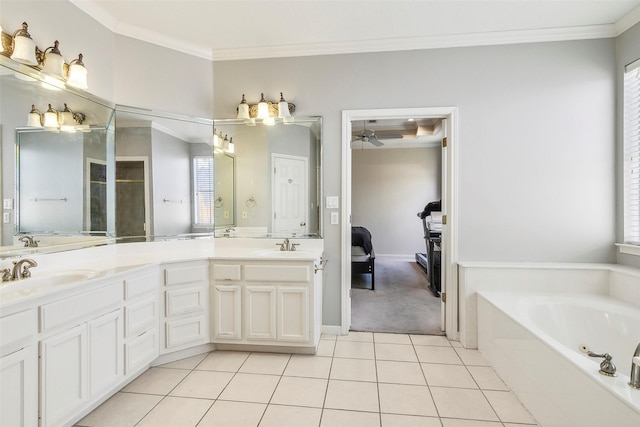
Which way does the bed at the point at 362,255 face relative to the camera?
to the viewer's right

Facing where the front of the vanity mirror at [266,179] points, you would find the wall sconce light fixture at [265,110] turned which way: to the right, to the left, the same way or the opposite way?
the same way

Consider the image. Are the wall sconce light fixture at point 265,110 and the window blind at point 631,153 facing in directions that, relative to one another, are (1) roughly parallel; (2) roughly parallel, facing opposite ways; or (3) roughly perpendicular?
roughly perpendicular

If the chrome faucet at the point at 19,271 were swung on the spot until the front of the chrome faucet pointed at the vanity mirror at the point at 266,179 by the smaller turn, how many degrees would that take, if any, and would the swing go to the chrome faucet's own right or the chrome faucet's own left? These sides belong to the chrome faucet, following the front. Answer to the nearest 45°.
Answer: approximately 45° to the chrome faucet's own left

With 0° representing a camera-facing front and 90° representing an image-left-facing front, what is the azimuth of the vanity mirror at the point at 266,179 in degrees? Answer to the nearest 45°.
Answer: approximately 0°

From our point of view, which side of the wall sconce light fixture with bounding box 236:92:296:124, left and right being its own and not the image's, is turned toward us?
front

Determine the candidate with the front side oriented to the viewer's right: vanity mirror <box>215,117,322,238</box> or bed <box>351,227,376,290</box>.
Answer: the bed

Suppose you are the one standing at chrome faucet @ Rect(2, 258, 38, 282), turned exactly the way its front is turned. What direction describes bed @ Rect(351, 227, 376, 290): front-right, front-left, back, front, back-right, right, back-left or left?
front-left

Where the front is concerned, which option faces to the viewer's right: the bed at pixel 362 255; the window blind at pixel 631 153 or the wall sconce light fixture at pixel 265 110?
the bed

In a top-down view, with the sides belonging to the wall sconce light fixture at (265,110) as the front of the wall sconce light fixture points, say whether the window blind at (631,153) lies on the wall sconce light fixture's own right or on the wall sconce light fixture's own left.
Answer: on the wall sconce light fixture's own left

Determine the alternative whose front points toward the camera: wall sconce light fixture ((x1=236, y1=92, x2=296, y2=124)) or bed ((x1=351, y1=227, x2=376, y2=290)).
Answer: the wall sconce light fixture

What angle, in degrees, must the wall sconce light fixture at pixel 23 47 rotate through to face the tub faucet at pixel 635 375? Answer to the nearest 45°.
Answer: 0° — it already faces it

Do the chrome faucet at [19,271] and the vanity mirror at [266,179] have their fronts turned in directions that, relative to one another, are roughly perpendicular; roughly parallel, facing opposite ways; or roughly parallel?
roughly perpendicular

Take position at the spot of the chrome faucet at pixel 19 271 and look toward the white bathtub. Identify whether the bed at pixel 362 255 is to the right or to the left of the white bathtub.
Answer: left

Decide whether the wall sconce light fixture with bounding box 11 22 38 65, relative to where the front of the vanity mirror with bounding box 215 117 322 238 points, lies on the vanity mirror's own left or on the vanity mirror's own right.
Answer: on the vanity mirror's own right

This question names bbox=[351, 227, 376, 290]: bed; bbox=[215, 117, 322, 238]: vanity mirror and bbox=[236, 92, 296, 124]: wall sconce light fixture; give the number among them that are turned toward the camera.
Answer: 2

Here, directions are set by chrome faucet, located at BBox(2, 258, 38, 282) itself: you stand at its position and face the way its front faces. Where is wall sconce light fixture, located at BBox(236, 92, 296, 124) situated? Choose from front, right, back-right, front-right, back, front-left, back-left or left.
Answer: front-left
